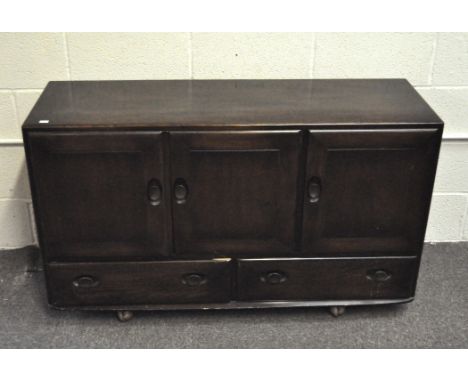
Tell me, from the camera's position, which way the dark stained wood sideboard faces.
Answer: facing the viewer
